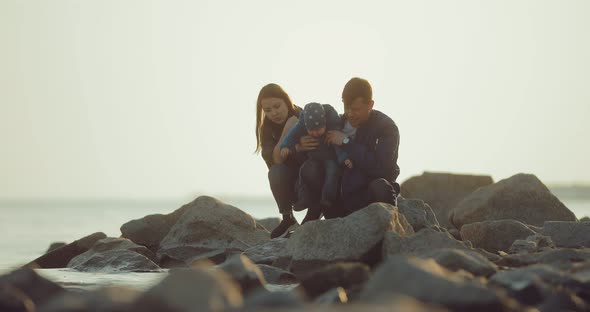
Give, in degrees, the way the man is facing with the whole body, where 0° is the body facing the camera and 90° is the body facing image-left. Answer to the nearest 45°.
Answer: approximately 45°

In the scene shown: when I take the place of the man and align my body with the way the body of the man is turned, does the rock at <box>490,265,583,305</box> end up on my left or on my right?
on my left

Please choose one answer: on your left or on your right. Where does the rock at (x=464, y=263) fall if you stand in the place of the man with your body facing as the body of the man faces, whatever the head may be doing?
on your left

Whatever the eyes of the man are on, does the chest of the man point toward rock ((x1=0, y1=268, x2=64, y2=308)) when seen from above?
yes

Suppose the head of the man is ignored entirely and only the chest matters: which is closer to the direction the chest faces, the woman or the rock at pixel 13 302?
the rock

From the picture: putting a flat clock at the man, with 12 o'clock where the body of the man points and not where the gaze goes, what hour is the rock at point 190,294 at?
The rock is roughly at 11 o'clock from the man.

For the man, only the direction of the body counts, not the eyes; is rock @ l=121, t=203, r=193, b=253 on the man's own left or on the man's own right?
on the man's own right

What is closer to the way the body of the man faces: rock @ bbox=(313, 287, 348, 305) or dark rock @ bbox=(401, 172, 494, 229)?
the rock

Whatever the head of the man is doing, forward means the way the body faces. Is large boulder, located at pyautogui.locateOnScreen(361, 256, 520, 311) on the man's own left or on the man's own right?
on the man's own left
